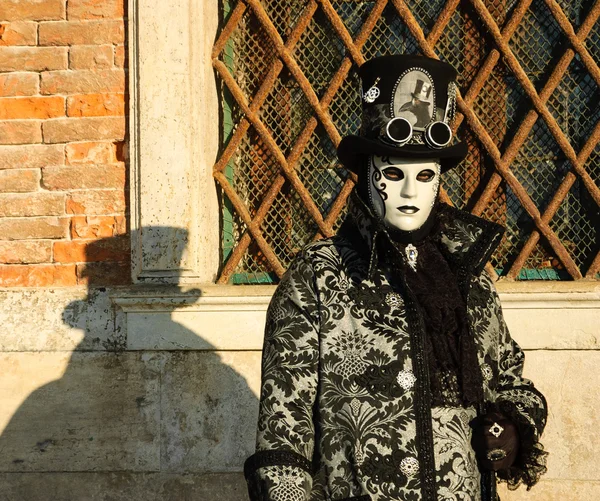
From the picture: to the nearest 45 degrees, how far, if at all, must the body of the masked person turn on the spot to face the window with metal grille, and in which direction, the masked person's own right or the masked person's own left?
approximately 135° to the masked person's own left

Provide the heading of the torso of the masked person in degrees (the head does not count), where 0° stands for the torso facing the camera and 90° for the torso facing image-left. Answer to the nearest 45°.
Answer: approximately 315°

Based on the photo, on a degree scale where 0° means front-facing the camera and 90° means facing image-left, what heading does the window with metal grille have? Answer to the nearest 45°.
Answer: approximately 0°

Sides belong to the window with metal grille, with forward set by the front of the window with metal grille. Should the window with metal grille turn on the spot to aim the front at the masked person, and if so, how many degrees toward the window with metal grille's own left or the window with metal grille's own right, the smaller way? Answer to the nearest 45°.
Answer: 0° — it already faces them
